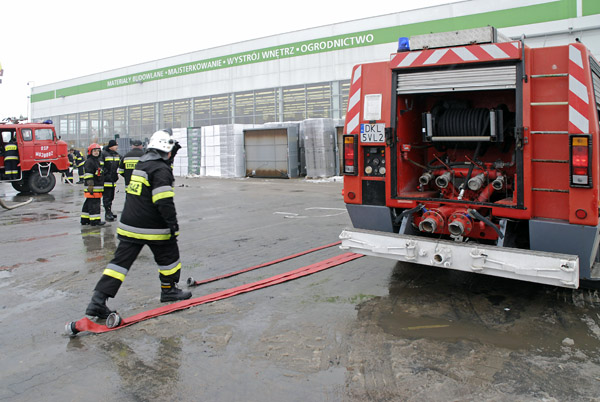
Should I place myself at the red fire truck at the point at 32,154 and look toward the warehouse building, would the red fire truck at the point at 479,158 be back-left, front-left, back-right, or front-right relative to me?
back-right

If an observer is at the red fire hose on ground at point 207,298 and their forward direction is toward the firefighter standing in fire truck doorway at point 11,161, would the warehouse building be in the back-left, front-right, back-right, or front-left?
front-right

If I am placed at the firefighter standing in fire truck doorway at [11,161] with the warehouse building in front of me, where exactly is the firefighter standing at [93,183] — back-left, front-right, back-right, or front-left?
back-right

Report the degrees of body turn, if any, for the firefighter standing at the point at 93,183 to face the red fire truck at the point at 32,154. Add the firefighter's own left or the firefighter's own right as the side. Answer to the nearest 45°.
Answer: approximately 135° to the firefighter's own left

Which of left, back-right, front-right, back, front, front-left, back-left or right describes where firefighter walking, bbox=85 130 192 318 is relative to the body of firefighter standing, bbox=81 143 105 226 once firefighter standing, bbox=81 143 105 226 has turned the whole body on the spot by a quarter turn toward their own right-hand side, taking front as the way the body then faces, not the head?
front-left

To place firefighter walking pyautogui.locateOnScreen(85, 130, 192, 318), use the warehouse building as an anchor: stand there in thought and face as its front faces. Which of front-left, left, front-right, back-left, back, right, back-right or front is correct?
front-left

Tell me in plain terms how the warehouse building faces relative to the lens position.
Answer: facing the viewer and to the left of the viewer

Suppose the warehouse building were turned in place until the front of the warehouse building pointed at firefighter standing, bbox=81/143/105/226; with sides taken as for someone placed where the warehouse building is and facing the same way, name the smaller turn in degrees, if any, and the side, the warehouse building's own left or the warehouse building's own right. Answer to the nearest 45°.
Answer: approximately 45° to the warehouse building's own left
